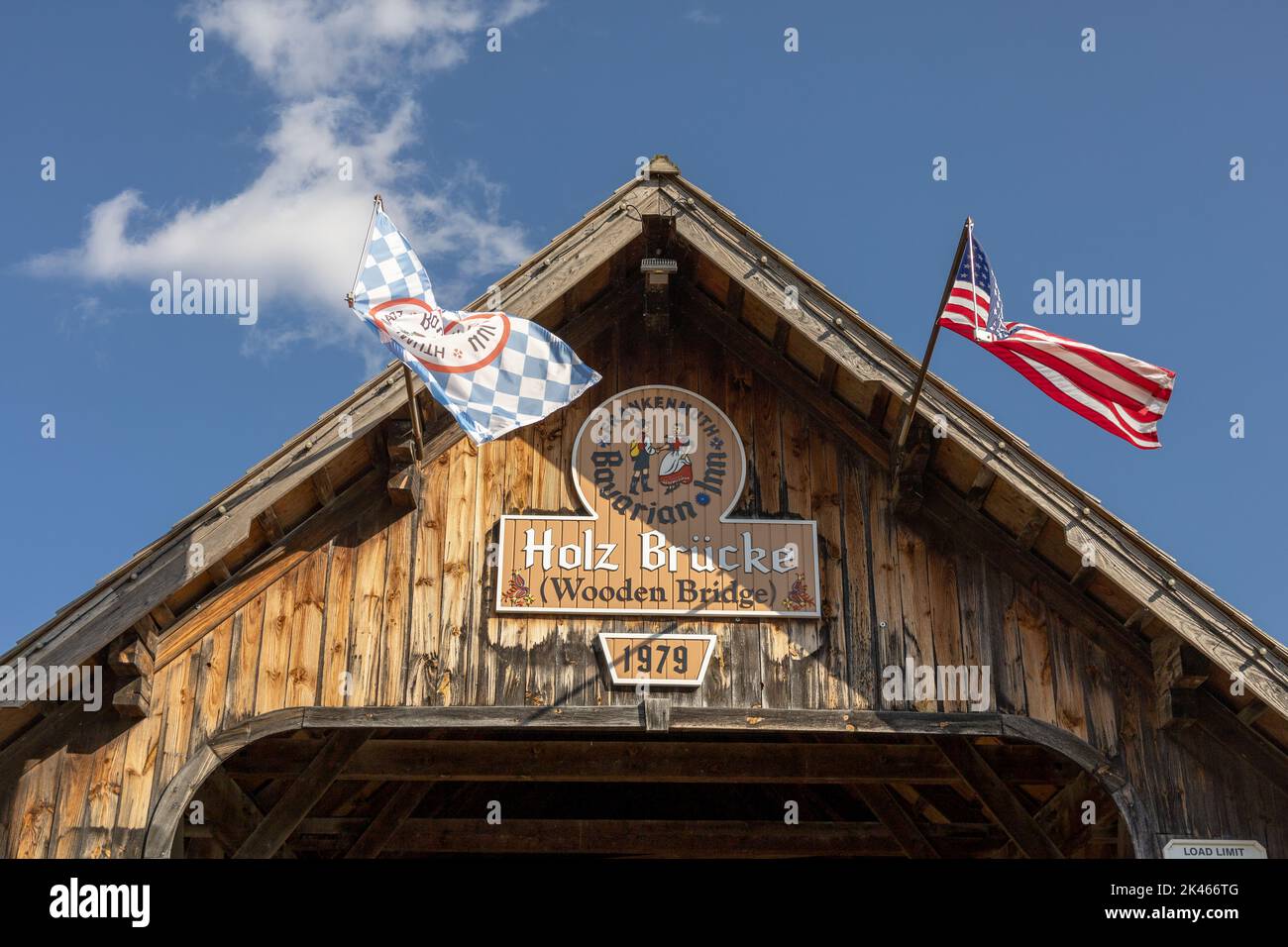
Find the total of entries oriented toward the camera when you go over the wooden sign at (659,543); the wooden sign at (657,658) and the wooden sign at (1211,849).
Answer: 3

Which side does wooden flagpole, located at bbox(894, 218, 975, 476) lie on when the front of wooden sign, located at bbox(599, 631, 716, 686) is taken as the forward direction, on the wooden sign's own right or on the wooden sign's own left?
on the wooden sign's own left

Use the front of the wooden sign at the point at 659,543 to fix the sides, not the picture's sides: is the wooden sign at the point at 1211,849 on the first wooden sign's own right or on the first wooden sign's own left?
on the first wooden sign's own left

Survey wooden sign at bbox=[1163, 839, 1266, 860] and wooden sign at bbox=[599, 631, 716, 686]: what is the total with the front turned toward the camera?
2

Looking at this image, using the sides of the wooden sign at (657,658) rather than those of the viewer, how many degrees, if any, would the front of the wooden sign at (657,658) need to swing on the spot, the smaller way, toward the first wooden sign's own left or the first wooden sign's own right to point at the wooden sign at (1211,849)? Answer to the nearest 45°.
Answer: approximately 90° to the first wooden sign's own left

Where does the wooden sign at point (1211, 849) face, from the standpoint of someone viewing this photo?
facing the viewer

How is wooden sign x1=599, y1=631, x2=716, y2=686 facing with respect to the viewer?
toward the camera

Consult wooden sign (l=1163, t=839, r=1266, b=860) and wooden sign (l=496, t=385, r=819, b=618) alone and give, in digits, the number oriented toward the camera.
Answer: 2

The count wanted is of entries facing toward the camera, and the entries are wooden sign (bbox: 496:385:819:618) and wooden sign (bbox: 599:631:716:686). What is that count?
2
